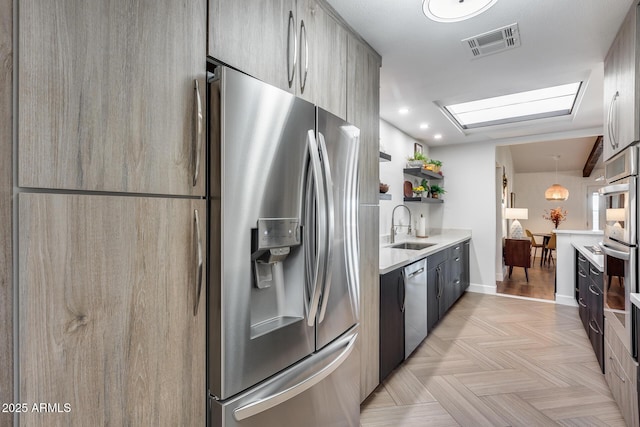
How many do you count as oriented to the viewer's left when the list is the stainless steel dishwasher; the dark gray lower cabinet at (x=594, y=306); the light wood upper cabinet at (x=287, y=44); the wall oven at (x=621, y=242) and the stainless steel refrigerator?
2

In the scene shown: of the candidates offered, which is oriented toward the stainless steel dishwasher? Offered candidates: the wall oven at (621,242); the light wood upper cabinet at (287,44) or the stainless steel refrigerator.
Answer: the wall oven

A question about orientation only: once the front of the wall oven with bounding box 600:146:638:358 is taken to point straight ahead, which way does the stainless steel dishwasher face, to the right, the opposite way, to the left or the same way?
the opposite way

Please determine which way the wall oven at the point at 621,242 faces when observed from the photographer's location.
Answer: facing to the left of the viewer

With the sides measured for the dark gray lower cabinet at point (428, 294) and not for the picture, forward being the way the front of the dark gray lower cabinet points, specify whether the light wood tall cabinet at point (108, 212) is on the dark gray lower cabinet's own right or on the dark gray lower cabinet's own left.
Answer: on the dark gray lower cabinet's own right

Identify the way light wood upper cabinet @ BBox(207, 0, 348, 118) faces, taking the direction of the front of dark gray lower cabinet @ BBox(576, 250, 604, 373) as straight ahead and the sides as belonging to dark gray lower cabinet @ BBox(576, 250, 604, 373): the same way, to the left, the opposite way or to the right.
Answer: the opposite way

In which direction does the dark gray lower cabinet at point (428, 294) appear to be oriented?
to the viewer's right

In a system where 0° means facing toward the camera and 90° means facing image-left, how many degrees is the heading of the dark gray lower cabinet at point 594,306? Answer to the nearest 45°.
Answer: approximately 90°

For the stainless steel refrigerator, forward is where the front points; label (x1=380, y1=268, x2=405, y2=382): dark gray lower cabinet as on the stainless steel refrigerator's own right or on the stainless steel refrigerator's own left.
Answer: on the stainless steel refrigerator's own left

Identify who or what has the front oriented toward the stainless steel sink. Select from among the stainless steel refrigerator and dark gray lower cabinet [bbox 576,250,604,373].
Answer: the dark gray lower cabinet

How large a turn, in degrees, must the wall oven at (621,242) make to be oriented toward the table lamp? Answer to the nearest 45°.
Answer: approximately 90° to its right
